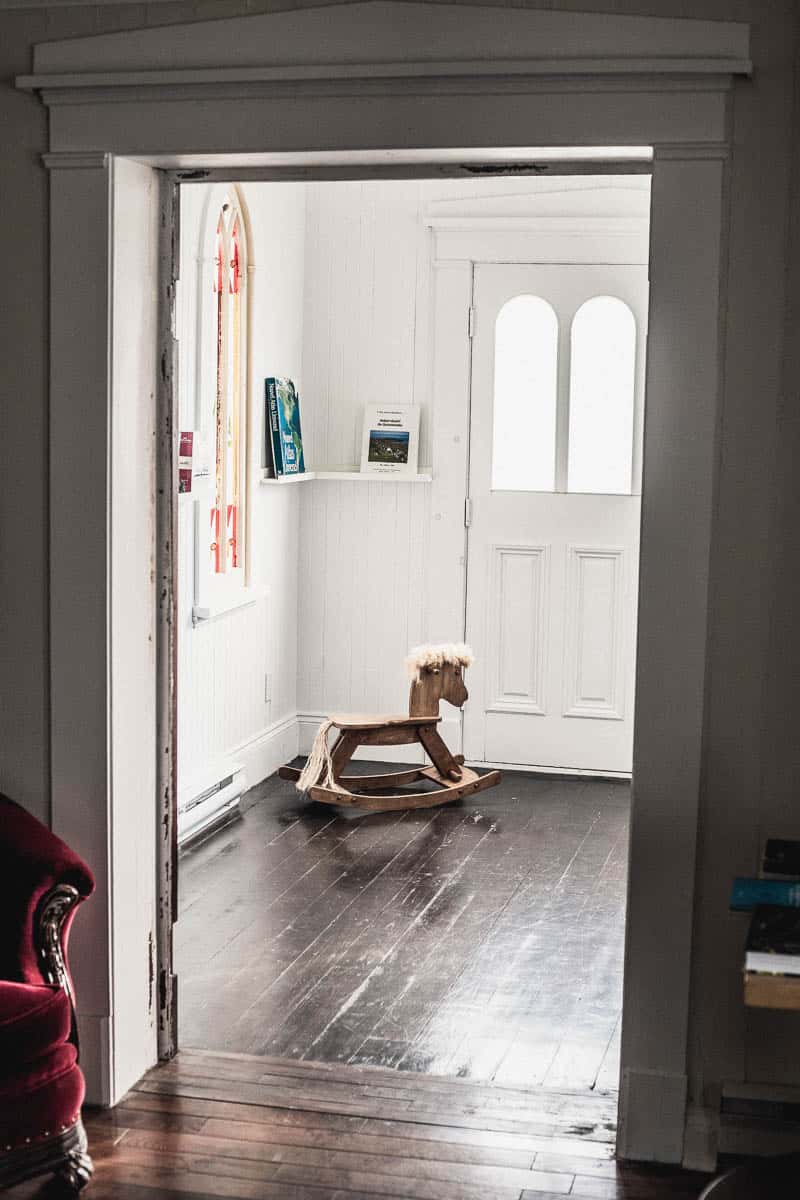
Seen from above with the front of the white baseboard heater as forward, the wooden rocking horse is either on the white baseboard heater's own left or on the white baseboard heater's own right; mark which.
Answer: on the white baseboard heater's own left

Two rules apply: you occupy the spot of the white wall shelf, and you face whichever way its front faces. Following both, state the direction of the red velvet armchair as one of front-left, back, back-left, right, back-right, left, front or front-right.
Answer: front

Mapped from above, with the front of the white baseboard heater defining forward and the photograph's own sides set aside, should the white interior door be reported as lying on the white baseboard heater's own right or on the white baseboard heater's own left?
on the white baseboard heater's own left

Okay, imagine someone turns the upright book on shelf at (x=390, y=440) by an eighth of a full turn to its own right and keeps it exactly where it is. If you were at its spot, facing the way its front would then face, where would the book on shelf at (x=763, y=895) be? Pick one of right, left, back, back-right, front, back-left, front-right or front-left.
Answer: front-left

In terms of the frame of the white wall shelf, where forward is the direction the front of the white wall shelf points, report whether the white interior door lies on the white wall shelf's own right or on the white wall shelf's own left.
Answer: on the white wall shelf's own left

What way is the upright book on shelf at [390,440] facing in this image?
toward the camera

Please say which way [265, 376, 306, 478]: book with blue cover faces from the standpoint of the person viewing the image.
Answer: facing the viewer and to the right of the viewer

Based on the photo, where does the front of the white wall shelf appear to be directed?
toward the camera

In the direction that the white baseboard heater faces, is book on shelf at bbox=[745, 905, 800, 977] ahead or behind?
ahead

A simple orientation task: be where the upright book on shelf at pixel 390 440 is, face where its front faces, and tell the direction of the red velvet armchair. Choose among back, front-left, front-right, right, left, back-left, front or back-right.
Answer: front
